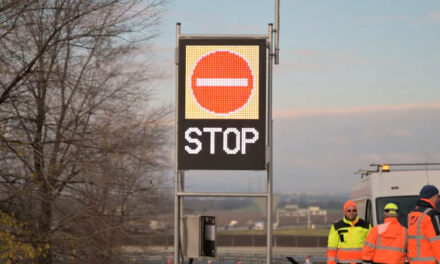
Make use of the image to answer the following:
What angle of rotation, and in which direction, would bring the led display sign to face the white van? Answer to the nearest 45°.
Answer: approximately 135° to its left

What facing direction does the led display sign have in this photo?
toward the camera

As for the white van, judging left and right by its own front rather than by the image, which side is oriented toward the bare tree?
right

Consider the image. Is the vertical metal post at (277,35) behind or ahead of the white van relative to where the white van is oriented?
ahead

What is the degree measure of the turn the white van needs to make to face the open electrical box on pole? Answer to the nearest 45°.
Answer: approximately 45° to its right
